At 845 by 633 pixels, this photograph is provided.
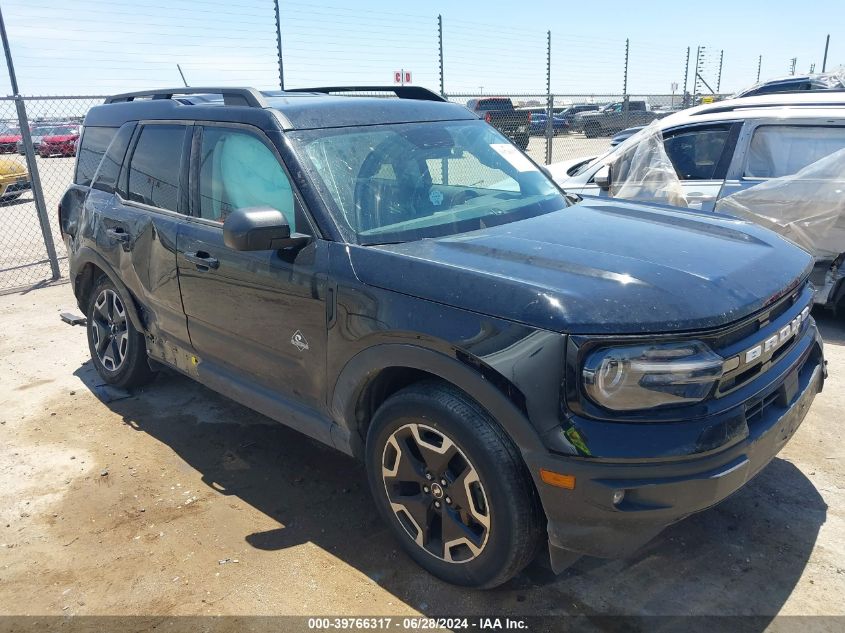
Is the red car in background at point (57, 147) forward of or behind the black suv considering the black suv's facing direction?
behind

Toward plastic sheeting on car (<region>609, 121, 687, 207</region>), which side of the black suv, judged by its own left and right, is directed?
left

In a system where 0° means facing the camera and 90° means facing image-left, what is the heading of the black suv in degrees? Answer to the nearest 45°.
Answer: approximately 315°

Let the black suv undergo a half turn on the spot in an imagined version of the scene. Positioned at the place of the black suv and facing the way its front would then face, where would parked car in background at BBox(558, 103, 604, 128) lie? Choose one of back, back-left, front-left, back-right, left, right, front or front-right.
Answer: front-right
